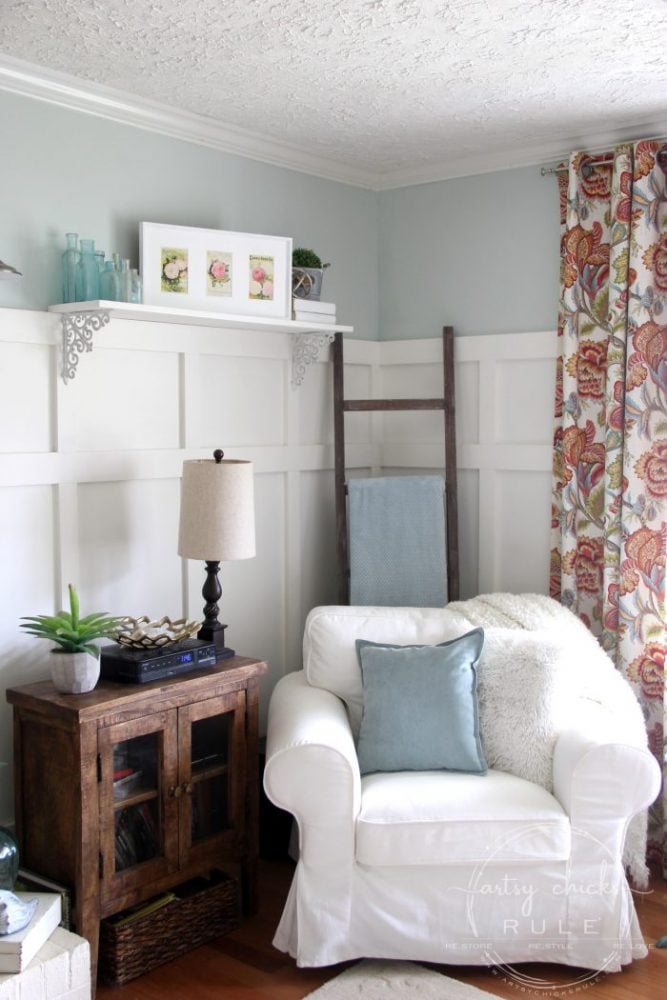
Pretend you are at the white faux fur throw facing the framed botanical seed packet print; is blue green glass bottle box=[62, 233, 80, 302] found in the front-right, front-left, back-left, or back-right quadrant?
front-left

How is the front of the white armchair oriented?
toward the camera

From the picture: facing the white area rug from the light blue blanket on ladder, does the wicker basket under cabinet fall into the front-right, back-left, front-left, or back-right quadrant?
front-right

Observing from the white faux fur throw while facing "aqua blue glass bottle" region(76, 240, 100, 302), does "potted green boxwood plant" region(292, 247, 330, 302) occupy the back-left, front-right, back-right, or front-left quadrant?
front-right

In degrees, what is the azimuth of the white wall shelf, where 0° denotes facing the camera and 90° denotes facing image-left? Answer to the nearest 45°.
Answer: approximately 315°

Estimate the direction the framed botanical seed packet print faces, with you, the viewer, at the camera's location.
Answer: facing the viewer and to the right of the viewer

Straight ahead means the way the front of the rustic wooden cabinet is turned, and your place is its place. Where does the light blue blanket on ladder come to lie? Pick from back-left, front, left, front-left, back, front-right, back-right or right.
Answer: left

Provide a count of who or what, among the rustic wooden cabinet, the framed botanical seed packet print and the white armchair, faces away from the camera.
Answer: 0

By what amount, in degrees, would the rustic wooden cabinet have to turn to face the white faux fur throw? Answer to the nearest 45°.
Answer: approximately 45° to its left

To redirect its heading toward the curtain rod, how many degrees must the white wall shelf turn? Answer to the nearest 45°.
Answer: approximately 45° to its left
